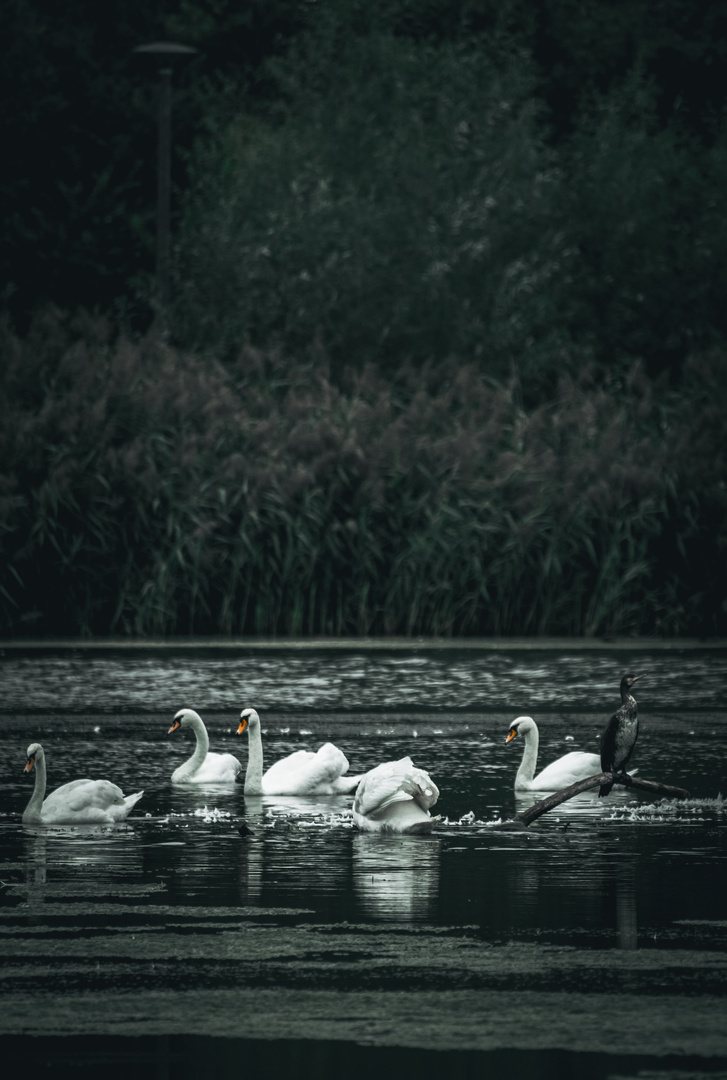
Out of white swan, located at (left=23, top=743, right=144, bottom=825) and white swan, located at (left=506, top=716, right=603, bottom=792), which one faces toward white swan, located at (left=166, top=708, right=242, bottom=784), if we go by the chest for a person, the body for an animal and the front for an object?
white swan, located at (left=506, top=716, right=603, bottom=792)

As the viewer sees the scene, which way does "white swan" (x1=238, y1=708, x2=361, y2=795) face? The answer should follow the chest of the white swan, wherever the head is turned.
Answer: to the viewer's left

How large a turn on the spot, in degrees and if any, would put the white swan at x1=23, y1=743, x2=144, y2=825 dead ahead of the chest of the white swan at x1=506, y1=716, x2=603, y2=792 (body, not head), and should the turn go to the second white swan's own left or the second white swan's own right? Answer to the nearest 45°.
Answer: approximately 45° to the second white swan's own left

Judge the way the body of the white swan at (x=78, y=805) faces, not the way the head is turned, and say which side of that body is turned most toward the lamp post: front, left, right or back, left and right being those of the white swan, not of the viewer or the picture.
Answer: right

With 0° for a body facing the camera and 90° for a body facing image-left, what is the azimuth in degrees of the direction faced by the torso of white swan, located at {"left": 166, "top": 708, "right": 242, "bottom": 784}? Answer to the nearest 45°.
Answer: approximately 90°

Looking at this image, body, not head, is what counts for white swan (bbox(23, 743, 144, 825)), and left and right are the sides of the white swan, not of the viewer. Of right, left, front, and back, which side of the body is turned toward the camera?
left

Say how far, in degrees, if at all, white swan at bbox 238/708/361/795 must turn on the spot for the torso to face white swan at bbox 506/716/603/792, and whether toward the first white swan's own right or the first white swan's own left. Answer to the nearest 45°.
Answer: approximately 180°

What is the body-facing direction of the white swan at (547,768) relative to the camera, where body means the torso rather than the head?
to the viewer's left
